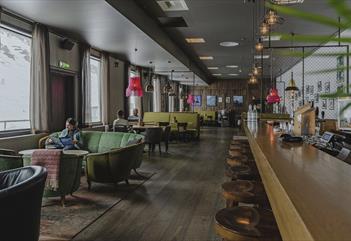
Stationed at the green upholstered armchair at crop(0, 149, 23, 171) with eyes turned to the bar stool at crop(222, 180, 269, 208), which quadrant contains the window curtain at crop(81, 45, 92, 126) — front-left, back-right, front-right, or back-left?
back-left

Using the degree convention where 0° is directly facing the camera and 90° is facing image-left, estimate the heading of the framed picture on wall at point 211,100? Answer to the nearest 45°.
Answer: approximately 0°

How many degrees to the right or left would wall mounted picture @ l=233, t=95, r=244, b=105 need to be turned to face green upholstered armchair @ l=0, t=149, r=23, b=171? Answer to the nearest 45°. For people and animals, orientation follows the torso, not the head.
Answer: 0° — it already faces it

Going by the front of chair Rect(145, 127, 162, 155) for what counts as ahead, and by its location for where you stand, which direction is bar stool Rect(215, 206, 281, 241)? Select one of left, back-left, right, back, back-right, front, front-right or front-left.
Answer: back

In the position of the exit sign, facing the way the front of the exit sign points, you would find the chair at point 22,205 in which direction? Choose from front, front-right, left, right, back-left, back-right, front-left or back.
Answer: front-right

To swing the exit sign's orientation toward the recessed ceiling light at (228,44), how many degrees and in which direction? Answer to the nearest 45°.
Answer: approximately 45° to its left

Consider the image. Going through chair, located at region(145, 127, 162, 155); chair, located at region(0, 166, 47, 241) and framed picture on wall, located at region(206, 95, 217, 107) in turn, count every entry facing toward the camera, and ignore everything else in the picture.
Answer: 1
